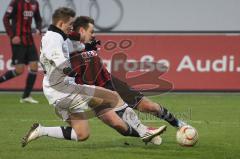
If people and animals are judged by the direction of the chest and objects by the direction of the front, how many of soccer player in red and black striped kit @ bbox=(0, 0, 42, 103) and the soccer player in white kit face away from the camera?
0

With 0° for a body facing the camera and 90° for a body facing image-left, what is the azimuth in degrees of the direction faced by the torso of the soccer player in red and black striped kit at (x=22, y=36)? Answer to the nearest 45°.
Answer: approximately 315°

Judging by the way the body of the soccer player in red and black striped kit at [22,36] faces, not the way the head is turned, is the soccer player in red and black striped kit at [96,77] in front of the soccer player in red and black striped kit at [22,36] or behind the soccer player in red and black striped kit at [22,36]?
in front

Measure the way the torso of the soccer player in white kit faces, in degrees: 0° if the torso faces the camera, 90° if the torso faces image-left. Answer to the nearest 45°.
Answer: approximately 270°

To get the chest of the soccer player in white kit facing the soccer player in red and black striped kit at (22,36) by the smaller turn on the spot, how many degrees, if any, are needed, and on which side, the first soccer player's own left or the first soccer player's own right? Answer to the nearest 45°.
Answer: approximately 90° to the first soccer player's own left

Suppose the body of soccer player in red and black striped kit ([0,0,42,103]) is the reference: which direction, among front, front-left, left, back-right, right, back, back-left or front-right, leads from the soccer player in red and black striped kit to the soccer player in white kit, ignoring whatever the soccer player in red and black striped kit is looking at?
front-right
